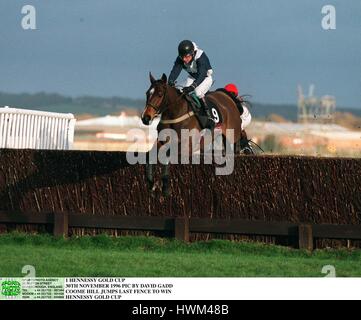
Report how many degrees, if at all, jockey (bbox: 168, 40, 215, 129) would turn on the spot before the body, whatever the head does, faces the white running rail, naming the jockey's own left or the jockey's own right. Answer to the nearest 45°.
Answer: approximately 90° to the jockey's own right

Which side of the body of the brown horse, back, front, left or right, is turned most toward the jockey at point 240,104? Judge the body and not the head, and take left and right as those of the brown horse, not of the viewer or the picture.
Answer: back

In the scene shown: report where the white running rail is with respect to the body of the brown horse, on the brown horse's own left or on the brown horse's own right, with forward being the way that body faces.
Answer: on the brown horse's own right

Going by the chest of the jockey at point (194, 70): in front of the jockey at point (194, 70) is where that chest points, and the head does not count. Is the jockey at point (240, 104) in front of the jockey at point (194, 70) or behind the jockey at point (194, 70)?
behind

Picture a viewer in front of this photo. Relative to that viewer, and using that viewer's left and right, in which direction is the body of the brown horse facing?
facing the viewer and to the left of the viewer
